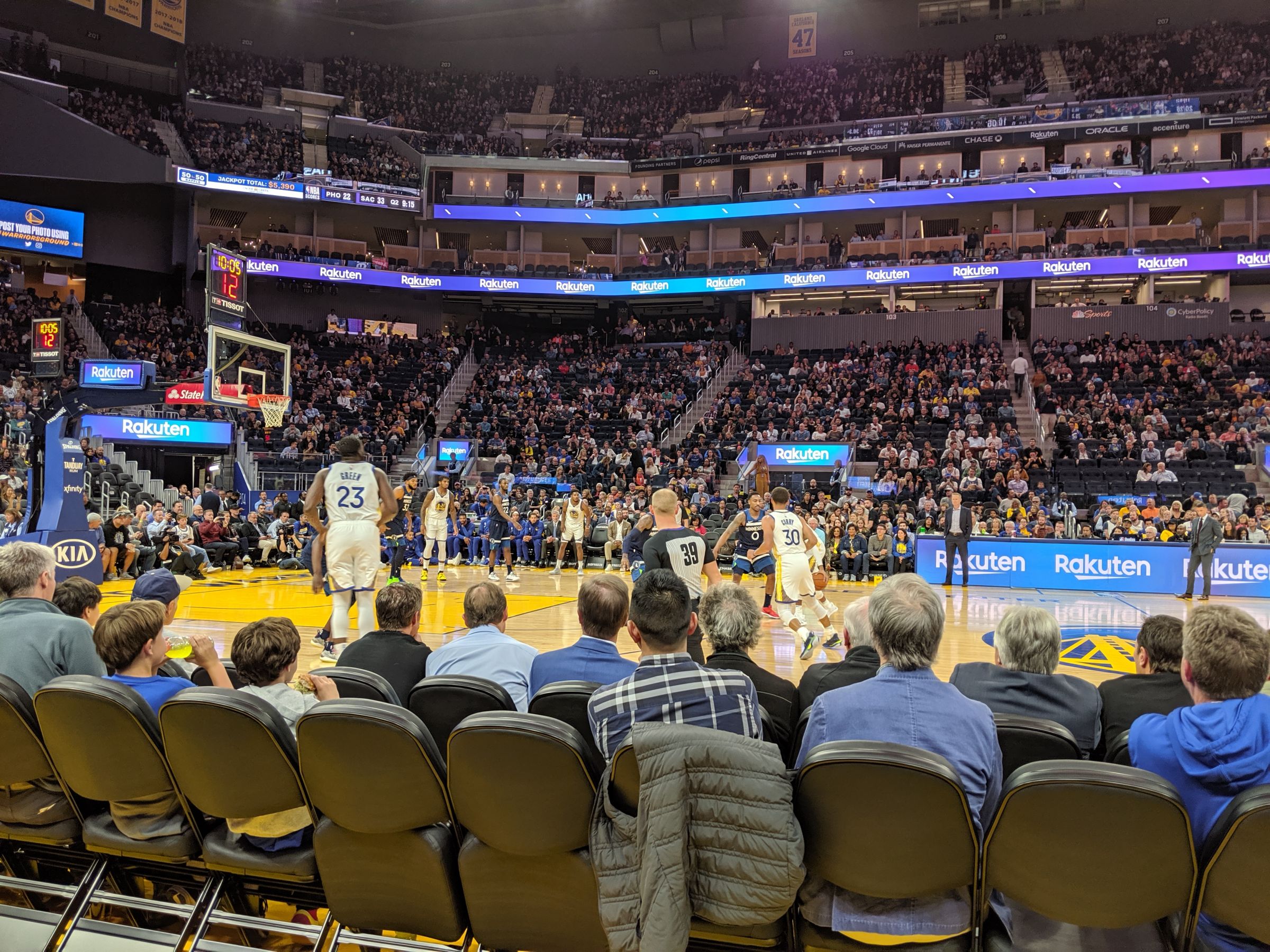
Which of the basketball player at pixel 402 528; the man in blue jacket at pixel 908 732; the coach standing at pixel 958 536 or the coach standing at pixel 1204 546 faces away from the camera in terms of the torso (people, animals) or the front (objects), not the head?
the man in blue jacket

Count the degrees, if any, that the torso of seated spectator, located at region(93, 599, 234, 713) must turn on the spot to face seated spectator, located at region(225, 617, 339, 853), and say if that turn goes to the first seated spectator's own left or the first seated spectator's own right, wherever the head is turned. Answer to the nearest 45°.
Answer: approximately 90° to the first seated spectator's own right

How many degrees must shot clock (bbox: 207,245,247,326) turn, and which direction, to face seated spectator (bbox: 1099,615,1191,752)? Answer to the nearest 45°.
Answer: approximately 45° to its right

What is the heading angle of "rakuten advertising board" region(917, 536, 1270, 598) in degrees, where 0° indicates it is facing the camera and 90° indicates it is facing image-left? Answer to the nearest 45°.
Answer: approximately 0°

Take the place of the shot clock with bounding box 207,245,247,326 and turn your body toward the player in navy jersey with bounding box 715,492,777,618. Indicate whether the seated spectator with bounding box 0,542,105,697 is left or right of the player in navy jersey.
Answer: right

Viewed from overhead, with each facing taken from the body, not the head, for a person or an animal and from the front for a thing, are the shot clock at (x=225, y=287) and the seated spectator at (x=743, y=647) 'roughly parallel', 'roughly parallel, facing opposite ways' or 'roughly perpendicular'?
roughly perpendicular

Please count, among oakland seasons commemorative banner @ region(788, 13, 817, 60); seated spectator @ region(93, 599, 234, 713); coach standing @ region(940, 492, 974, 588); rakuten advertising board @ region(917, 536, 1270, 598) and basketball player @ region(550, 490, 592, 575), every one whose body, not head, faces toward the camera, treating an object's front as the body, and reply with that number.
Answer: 4

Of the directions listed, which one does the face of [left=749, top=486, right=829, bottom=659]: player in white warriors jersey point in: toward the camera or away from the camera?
away from the camera

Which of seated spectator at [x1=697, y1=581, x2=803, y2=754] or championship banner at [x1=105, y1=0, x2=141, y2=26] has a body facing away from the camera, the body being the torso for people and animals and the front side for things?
the seated spectator

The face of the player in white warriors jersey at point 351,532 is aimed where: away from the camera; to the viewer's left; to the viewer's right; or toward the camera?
away from the camera

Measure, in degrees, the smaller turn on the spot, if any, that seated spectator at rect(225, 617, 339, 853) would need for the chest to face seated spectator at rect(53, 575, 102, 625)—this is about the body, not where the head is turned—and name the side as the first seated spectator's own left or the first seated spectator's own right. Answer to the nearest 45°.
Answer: approximately 90° to the first seated spectator's own left

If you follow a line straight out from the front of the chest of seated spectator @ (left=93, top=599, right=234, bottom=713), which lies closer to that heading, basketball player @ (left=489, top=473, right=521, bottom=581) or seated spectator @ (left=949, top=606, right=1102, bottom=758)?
the basketball player

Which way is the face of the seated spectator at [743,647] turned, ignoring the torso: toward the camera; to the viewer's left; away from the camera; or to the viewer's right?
away from the camera

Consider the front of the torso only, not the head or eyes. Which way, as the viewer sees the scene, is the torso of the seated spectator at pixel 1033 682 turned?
away from the camera

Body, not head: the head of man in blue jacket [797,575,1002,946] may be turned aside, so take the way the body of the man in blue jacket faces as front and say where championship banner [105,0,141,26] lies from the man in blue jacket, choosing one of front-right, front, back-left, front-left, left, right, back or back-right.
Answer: front-left

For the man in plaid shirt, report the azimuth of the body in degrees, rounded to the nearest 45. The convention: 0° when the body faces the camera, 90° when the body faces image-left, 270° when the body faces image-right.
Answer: approximately 180°

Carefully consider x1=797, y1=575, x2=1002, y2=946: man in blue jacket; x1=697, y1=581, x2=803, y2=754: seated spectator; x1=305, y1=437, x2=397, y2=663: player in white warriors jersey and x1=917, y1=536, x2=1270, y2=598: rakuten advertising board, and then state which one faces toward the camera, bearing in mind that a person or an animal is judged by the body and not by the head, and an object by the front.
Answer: the rakuten advertising board
